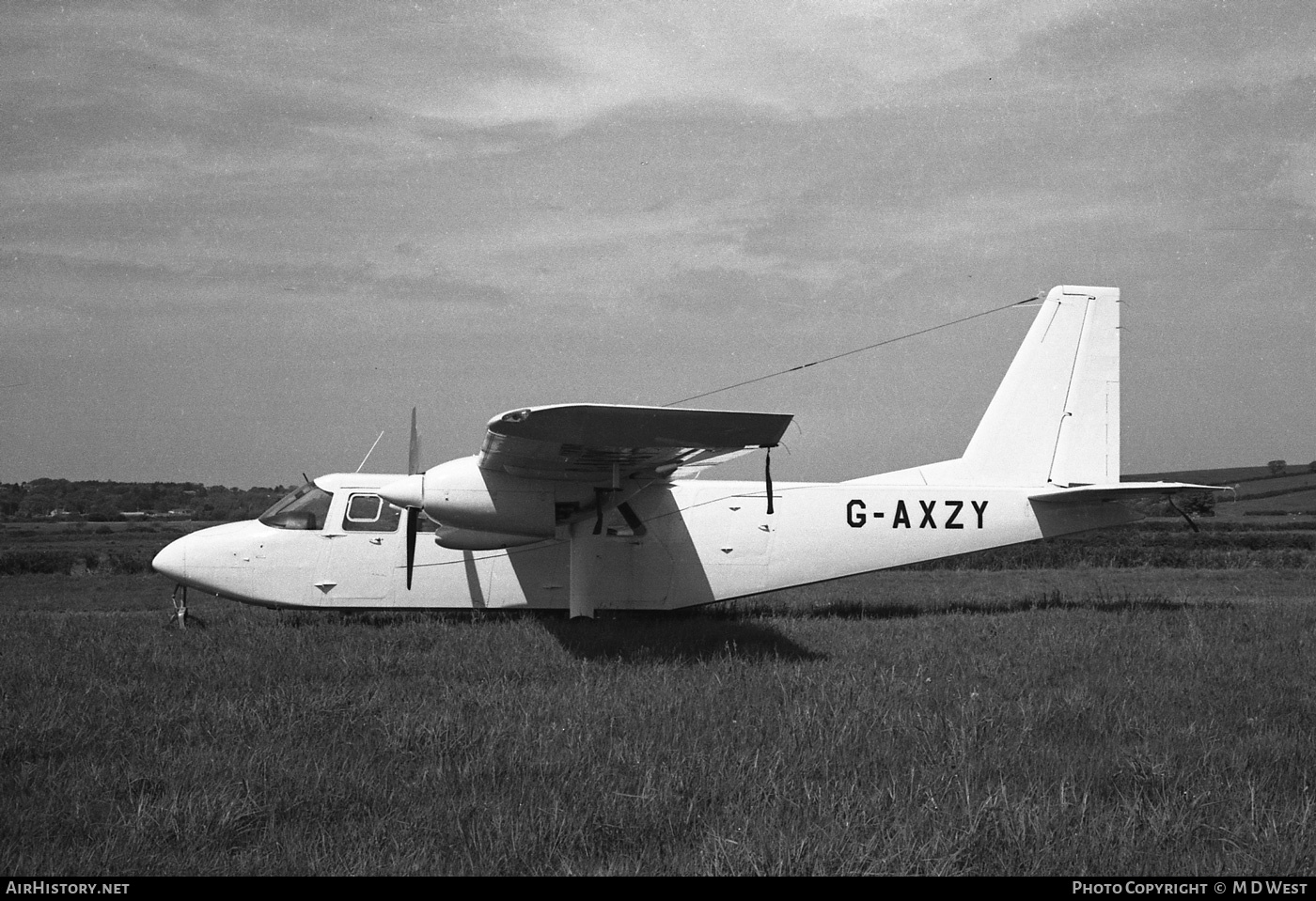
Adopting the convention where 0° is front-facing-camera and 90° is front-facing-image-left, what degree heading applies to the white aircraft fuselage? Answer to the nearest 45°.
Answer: approximately 90°
